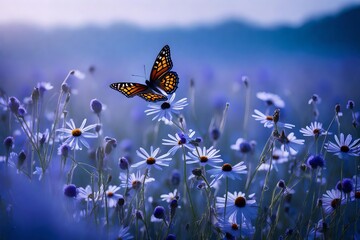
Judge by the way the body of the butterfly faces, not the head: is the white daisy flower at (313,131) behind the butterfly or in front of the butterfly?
behind

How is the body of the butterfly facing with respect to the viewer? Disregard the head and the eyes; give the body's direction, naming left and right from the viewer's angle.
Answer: facing away from the viewer and to the left of the viewer

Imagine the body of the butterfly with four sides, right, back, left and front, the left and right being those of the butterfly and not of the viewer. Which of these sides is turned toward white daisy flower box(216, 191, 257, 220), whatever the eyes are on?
back

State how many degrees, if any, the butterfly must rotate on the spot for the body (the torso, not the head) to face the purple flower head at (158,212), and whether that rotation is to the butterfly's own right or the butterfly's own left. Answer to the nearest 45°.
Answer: approximately 135° to the butterfly's own left

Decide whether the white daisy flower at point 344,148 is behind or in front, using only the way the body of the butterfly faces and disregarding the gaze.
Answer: behind
